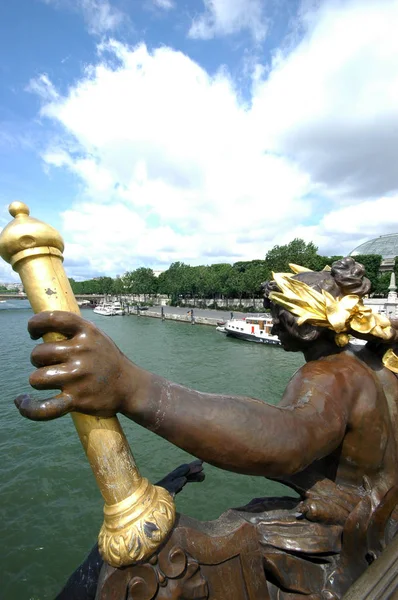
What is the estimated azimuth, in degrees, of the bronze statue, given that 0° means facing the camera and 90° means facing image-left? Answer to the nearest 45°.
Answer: approximately 135°

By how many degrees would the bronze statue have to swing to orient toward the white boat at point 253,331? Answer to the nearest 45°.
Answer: approximately 45° to its right

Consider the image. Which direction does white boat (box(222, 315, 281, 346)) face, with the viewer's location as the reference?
facing away from the viewer and to the left of the viewer

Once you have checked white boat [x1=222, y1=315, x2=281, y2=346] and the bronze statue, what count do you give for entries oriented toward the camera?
0

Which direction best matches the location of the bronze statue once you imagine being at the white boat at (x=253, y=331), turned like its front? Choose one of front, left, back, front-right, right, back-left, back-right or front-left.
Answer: back-left
